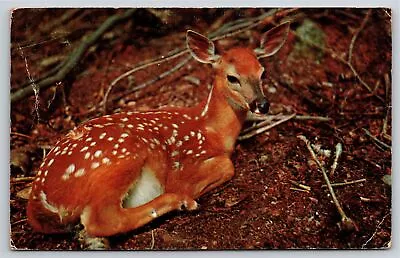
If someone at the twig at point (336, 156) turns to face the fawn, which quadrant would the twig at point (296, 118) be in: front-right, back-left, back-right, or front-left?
front-right

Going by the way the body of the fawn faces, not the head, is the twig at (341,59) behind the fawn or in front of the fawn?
in front

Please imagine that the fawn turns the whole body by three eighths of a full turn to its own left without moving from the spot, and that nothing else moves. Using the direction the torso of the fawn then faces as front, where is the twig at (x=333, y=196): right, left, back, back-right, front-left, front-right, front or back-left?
back

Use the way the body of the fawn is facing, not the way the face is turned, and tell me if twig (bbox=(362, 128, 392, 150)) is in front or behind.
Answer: in front

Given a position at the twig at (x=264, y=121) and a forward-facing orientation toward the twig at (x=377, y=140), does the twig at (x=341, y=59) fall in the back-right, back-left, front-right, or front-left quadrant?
front-left

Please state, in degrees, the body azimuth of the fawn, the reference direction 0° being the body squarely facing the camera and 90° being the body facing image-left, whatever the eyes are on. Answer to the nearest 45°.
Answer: approximately 225°

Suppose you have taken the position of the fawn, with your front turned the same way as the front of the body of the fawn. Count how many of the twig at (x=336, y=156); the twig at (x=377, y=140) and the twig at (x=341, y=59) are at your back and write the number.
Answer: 0

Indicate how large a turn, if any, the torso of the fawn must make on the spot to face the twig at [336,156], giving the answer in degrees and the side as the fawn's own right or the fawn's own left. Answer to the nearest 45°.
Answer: approximately 45° to the fawn's own right
